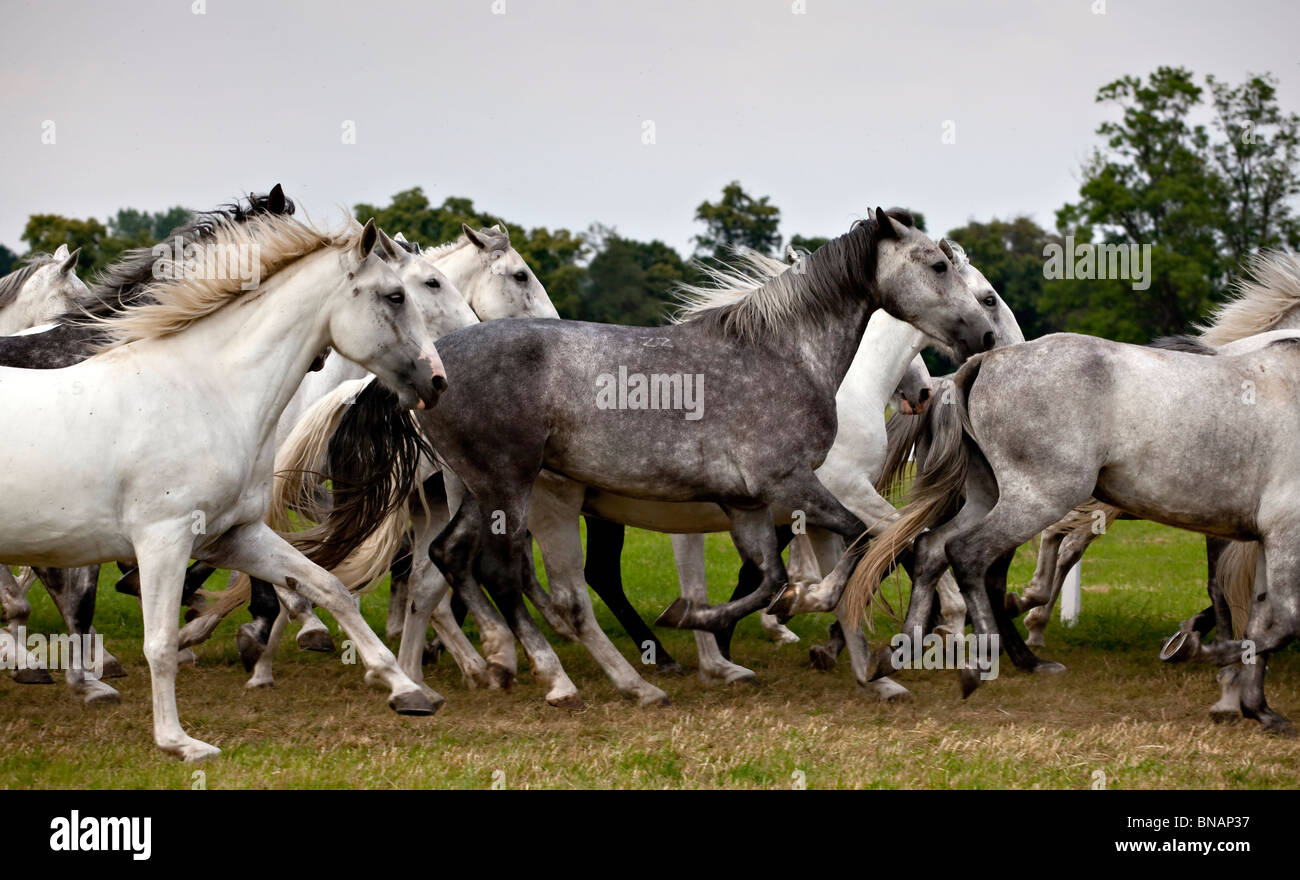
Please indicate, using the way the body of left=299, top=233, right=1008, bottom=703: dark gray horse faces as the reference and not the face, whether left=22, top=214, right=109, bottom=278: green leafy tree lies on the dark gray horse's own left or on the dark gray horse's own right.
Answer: on the dark gray horse's own left

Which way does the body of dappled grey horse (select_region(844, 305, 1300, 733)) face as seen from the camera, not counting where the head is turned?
to the viewer's right

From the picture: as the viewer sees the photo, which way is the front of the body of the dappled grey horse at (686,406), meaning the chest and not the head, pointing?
to the viewer's right

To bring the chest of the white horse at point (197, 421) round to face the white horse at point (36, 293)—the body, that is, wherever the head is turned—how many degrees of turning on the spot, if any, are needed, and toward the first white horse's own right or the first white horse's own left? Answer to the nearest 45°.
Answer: approximately 90° to the first white horse's own left

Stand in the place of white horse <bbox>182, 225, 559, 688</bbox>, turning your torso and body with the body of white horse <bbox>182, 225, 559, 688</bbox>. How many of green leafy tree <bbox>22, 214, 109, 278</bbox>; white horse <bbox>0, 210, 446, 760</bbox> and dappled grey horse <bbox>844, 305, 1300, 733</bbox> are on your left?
1

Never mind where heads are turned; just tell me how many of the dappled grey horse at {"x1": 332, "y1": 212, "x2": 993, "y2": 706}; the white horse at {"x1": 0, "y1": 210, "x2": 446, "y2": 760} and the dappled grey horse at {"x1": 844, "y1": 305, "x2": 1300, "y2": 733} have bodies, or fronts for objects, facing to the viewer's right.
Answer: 3

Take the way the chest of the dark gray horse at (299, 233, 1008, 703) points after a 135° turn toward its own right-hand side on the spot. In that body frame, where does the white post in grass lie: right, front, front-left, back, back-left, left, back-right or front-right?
back

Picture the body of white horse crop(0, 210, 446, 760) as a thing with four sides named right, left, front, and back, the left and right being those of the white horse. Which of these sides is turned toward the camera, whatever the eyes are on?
right

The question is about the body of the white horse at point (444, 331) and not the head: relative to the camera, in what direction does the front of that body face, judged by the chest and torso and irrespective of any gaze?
to the viewer's right
